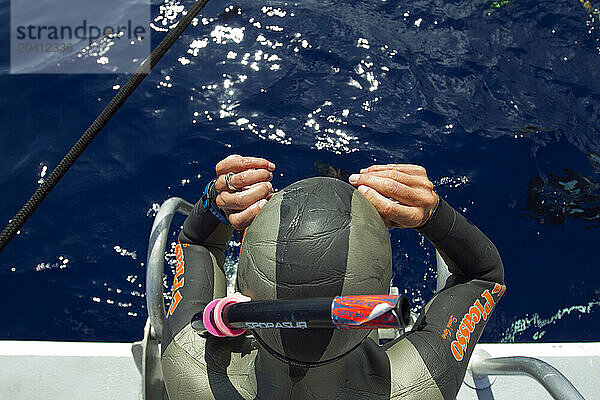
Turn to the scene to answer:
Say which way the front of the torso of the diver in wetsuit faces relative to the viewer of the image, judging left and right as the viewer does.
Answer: facing away from the viewer

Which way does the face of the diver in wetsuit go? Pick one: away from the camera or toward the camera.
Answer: away from the camera
